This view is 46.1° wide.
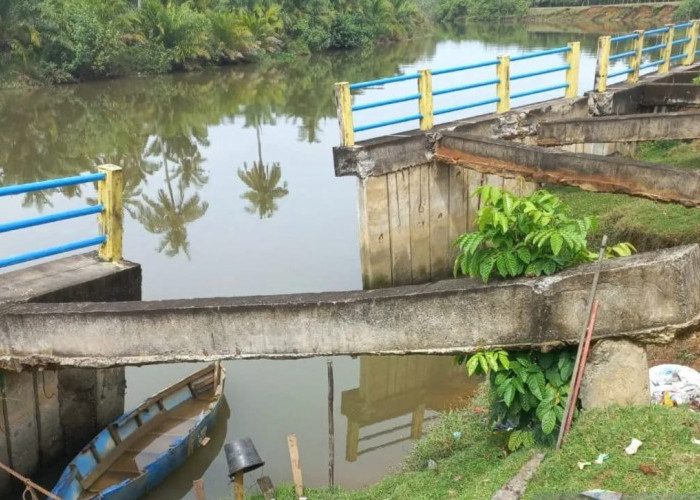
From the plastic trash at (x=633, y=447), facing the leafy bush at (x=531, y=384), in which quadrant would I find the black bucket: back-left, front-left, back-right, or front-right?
front-left
